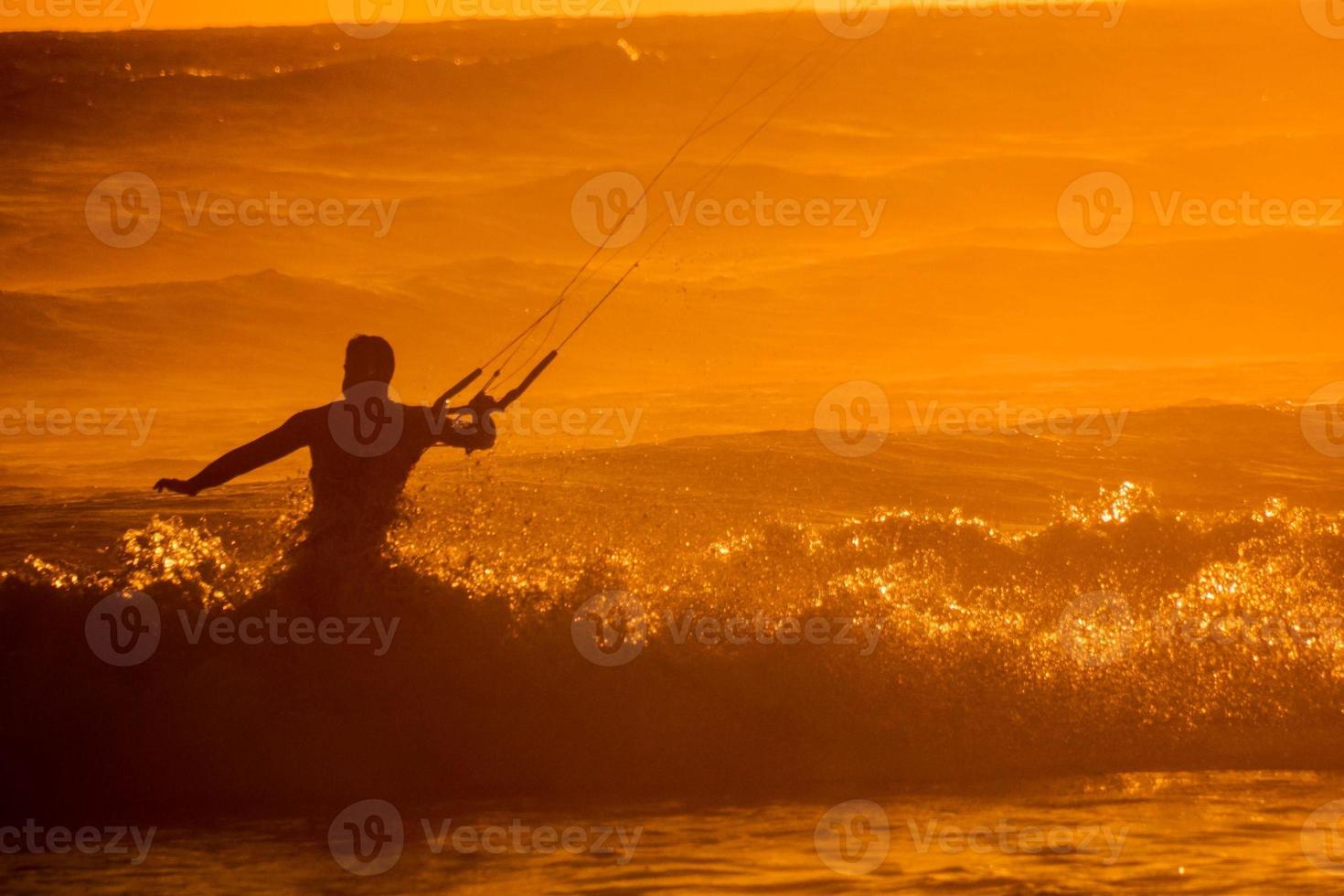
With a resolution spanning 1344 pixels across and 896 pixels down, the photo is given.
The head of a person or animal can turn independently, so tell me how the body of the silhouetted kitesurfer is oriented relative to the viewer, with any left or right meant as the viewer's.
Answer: facing away from the viewer
